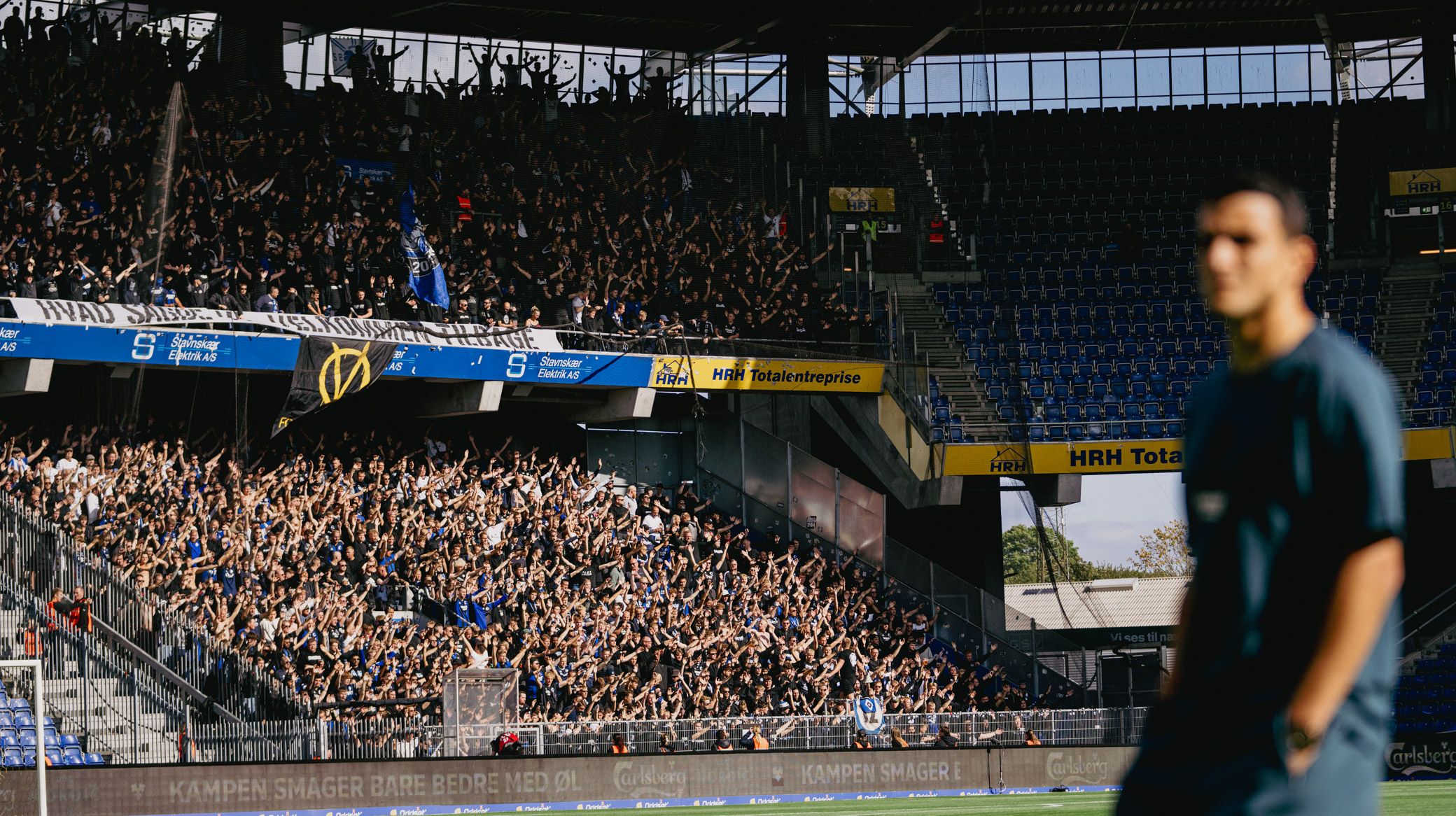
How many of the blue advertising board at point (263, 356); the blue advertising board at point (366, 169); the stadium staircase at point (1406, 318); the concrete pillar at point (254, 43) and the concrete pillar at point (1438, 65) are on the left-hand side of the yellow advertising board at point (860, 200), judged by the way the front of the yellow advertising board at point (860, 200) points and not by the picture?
2

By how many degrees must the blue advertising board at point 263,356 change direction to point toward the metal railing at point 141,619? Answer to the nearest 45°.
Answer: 0° — it already faces it

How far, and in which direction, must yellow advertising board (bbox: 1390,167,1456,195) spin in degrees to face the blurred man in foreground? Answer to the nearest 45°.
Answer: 0° — it already faces them

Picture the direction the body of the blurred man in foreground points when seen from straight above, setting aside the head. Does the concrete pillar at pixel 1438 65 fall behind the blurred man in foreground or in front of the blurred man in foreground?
behind

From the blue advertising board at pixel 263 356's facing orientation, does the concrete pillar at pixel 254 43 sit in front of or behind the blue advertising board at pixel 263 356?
behind

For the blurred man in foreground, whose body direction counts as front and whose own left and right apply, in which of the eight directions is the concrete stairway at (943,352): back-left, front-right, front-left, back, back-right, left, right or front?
back-right

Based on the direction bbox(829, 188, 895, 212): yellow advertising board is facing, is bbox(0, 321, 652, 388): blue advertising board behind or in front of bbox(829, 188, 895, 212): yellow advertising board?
in front

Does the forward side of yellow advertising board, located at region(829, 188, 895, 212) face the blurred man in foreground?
yes

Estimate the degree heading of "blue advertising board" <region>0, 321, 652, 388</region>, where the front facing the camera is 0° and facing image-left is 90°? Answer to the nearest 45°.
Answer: approximately 0°
